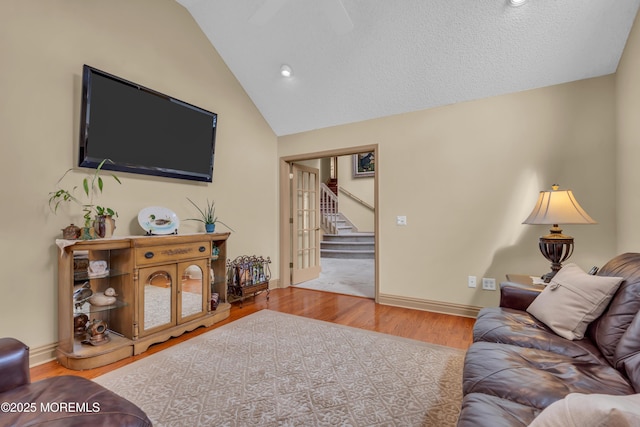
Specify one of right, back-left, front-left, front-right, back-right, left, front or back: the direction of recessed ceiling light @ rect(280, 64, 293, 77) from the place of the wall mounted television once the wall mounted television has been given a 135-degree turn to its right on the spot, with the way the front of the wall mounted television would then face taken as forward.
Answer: back

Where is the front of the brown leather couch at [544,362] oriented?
to the viewer's left

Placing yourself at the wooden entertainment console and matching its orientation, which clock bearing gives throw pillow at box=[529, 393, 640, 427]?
The throw pillow is roughly at 1 o'clock from the wooden entertainment console.

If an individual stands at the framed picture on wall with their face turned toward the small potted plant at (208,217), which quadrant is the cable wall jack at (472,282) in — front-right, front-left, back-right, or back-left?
front-left

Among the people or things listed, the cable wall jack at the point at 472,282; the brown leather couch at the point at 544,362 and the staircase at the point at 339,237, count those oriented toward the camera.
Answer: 2

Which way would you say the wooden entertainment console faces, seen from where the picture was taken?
facing the viewer and to the right of the viewer

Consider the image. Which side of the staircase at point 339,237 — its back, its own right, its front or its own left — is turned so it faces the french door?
front

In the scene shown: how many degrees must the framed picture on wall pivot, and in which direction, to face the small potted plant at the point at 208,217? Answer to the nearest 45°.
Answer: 0° — it already faces it

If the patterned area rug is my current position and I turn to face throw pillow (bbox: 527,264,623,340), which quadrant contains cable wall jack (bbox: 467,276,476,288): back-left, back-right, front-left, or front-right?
front-left

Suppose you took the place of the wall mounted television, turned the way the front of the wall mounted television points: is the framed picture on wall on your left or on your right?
on your left

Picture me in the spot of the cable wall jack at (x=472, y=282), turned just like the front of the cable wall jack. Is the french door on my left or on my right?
on my right

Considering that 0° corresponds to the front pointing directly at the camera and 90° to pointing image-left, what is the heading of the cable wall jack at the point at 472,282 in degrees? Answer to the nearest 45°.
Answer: approximately 0°

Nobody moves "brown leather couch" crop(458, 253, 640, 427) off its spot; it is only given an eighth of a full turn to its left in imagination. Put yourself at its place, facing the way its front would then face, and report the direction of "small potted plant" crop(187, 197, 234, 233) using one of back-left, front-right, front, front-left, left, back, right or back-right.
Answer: front-right

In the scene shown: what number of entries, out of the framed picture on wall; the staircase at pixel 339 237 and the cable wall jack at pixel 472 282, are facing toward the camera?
3

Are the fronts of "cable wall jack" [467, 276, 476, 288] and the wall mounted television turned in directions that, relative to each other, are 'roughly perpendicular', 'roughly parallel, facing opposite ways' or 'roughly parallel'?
roughly perpendicular

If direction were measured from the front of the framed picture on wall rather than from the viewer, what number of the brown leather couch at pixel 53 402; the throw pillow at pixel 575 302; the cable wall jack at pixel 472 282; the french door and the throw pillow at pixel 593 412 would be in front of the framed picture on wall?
5

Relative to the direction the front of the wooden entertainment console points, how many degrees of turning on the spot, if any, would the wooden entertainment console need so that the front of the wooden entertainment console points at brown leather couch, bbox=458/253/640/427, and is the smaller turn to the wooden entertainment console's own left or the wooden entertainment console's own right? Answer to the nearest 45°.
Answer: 0° — it already faces it

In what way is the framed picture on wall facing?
toward the camera

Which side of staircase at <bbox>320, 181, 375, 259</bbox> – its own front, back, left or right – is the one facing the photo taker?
front
